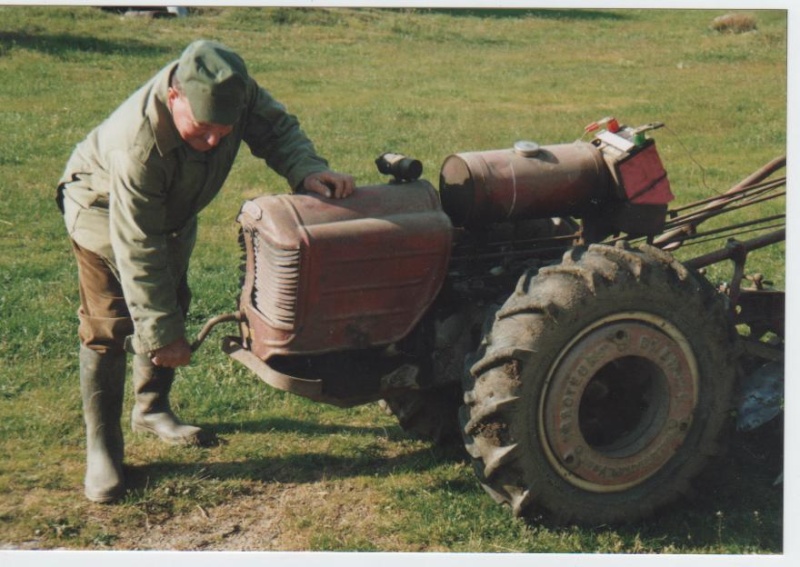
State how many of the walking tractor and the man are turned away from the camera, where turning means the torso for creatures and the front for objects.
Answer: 0

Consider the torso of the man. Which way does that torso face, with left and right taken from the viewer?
facing the viewer and to the right of the viewer

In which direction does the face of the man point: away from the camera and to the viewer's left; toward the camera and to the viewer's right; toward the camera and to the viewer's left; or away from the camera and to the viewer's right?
toward the camera and to the viewer's right

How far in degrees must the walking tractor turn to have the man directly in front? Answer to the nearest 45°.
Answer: approximately 45° to its right

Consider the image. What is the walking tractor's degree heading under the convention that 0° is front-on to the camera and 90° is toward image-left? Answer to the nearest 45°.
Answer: approximately 45°

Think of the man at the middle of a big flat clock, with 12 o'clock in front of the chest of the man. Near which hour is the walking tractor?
The walking tractor is roughly at 11 o'clock from the man.
